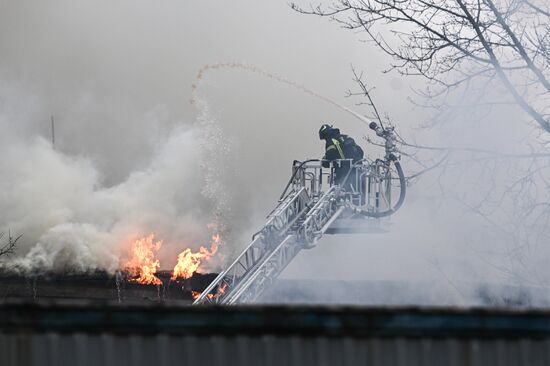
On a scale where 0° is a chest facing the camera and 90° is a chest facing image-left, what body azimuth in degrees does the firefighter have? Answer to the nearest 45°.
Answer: approximately 90°

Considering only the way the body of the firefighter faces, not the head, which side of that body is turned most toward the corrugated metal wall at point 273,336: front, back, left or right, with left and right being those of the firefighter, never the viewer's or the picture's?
left

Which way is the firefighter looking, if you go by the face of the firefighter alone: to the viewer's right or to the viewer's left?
to the viewer's left
